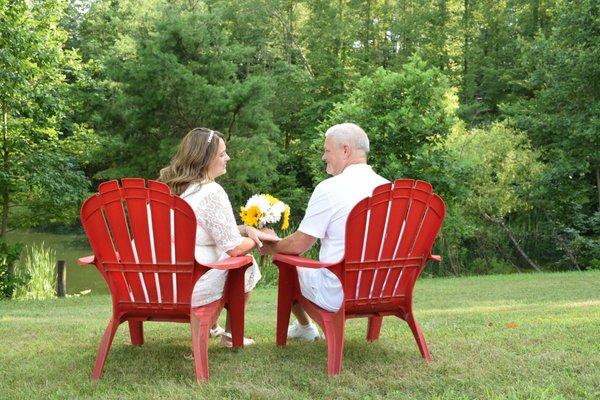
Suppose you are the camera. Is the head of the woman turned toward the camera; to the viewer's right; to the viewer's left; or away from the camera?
to the viewer's right

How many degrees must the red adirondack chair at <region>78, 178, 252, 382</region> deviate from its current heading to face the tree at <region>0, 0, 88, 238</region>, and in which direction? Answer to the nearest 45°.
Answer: approximately 45° to its left

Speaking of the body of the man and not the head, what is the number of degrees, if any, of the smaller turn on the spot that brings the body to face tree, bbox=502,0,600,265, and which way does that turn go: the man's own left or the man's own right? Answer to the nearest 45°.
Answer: approximately 90° to the man's own right

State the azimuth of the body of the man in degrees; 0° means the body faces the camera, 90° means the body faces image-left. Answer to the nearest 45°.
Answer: approximately 135°

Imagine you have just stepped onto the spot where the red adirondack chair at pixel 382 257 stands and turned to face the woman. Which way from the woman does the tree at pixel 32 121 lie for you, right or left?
right

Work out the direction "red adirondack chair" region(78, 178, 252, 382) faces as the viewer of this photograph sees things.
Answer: facing away from the viewer and to the right of the viewer

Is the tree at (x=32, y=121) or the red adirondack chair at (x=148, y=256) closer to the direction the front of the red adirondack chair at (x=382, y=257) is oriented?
the tree

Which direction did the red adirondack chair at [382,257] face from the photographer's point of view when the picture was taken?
facing away from the viewer and to the left of the viewer

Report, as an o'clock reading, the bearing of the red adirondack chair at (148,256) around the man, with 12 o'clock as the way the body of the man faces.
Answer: The red adirondack chair is roughly at 10 o'clock from the man.
